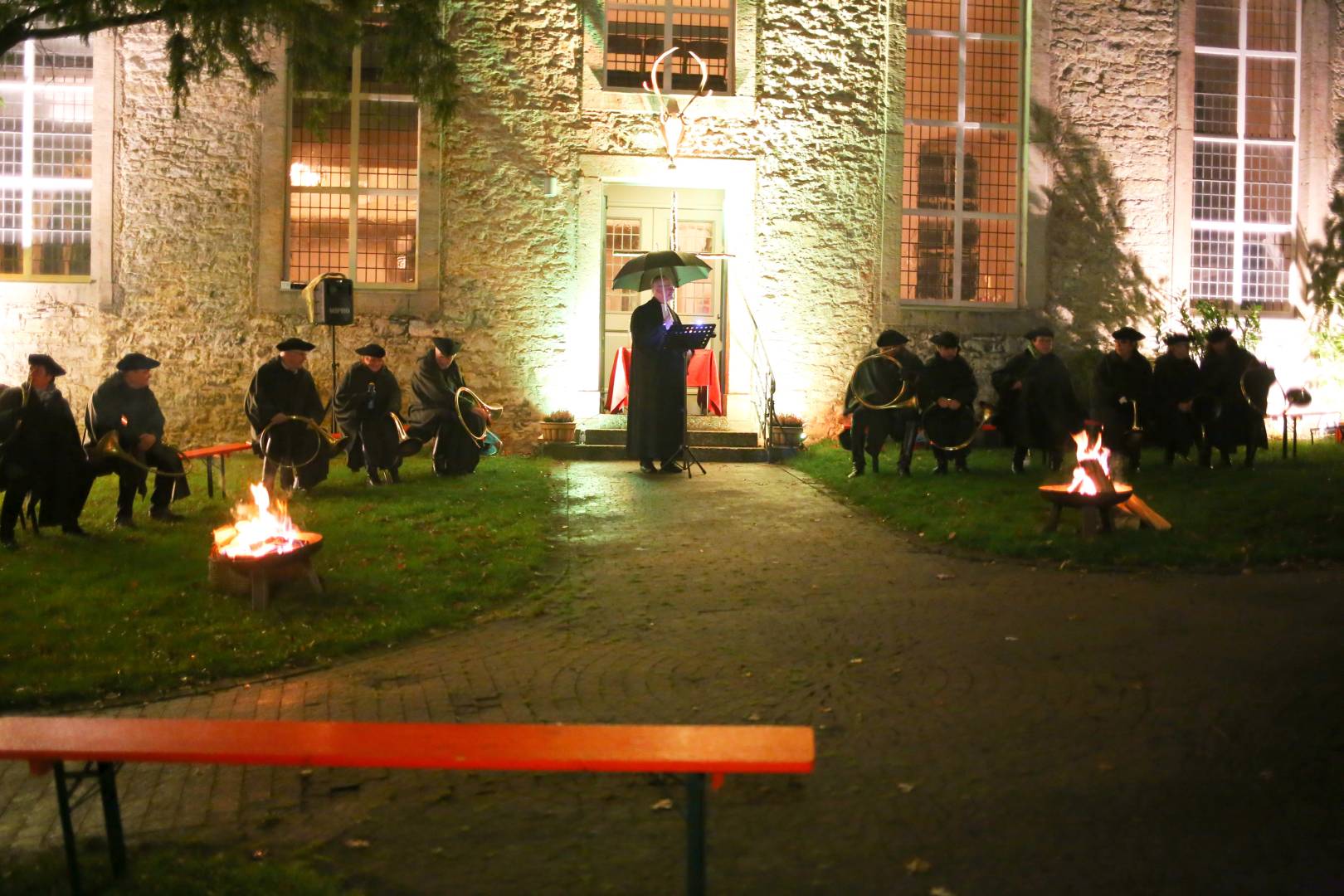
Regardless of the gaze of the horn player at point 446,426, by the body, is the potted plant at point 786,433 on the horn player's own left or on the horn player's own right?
on the horn player's own left

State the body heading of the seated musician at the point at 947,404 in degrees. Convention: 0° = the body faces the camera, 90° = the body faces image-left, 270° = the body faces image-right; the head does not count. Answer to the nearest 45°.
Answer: approximately 0°

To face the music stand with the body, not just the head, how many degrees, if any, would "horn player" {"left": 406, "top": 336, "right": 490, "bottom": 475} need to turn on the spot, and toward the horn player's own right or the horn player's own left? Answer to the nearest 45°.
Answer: approximately 45° to the horn player's own left

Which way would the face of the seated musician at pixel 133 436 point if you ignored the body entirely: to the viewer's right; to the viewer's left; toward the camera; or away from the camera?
to the viewer's right

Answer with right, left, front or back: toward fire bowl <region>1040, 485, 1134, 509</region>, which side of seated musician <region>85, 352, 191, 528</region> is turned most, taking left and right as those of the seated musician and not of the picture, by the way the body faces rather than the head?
front
